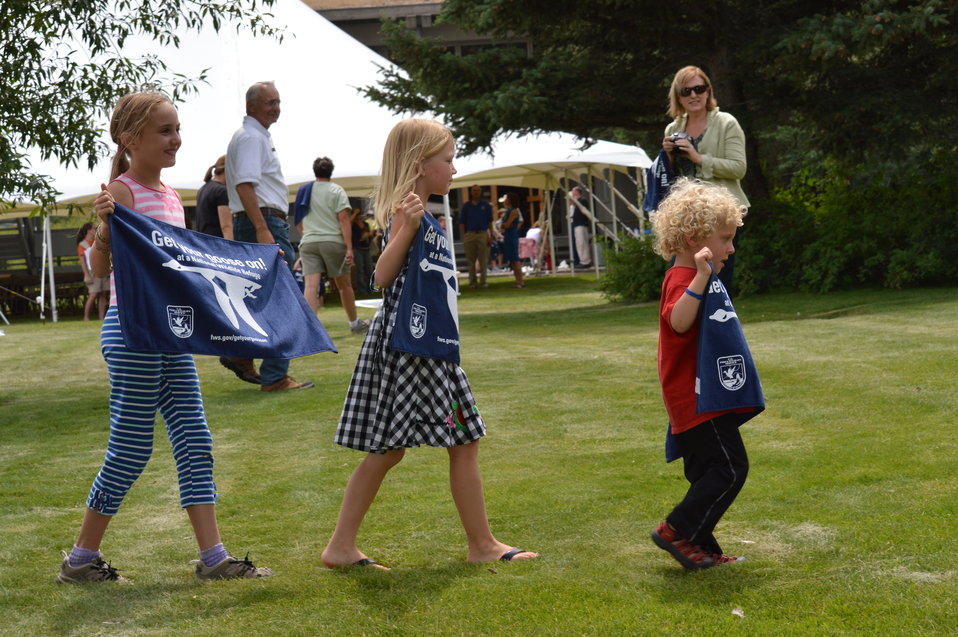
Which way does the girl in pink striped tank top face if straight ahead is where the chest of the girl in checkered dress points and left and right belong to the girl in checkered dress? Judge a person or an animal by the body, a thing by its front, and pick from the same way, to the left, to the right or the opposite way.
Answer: the same way

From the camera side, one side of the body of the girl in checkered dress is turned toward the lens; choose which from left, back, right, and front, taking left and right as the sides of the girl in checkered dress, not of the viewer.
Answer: right

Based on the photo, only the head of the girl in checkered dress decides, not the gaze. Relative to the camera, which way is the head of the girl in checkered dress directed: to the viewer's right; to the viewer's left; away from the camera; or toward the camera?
to the viewer's right

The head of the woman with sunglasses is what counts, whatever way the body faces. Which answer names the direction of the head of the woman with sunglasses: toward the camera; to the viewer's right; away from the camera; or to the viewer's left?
toward the camera

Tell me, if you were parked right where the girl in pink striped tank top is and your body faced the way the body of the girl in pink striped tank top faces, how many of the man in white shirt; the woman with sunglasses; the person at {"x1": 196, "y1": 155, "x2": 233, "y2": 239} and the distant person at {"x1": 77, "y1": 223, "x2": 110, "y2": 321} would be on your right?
0

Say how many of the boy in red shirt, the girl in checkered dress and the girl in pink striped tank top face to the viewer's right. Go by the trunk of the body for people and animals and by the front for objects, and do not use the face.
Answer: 3

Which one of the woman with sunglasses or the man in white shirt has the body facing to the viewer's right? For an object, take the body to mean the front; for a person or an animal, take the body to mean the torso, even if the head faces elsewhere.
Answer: the man in white shirt

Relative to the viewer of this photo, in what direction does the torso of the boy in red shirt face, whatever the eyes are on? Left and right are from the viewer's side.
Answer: facing to the right of the viewer

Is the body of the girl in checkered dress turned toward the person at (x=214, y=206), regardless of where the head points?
no

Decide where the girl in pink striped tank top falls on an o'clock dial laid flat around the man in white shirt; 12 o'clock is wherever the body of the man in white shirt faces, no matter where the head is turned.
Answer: The girl in pink striped tank top is roughly at 3 o'clock from the man in white shirt.

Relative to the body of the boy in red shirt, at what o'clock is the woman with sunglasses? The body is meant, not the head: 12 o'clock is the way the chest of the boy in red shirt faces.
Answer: The woman with sunglasses is roughly at 9 o'clock from the boy in red shirt.

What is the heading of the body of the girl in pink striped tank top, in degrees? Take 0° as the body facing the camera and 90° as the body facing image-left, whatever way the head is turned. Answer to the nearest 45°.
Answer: approximately 270°

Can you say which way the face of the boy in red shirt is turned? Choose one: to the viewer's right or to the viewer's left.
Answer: to the viewer's right

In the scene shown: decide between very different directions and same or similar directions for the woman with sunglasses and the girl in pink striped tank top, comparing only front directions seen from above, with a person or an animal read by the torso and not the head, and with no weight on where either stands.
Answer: very different directions
